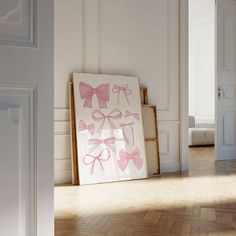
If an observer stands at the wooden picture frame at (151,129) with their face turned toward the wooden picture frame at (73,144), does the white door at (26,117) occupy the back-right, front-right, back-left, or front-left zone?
front-left

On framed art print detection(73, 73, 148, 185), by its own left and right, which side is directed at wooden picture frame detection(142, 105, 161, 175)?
left

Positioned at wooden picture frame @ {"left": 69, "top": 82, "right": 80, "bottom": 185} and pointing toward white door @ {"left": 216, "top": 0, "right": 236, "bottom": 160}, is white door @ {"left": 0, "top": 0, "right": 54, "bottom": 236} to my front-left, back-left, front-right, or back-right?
back-right

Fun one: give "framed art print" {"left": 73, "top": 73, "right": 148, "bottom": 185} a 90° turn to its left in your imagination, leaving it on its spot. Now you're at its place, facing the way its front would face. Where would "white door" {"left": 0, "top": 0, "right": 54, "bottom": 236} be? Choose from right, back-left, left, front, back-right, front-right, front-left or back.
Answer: back-right

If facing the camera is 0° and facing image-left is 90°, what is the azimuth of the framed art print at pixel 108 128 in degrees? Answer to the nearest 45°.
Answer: approximately 315°

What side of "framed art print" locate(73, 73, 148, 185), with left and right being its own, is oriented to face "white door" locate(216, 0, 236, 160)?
left
